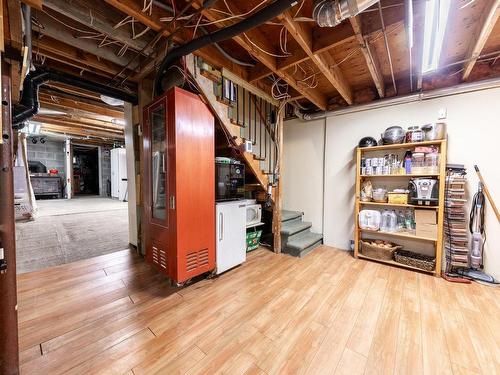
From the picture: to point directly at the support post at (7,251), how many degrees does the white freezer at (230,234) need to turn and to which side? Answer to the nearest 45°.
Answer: approximately 90° to its right

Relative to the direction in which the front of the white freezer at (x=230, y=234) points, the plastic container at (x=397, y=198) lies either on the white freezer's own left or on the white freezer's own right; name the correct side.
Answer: on the white freezer's own left

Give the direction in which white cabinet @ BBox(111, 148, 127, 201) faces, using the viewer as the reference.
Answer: facing the viewer and to the left of the viewer

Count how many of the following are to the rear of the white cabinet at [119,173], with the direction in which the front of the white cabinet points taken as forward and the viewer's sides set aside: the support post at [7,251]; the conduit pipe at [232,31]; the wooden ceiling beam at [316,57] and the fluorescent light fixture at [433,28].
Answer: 0

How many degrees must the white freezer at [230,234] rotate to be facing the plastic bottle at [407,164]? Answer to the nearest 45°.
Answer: approximately 45° to its left

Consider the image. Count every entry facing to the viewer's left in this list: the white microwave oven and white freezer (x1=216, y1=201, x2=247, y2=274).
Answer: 0

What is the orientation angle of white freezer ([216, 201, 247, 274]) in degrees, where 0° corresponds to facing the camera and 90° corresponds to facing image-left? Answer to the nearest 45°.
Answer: approximately 315°

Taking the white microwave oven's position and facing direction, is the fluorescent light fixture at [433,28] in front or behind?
in front

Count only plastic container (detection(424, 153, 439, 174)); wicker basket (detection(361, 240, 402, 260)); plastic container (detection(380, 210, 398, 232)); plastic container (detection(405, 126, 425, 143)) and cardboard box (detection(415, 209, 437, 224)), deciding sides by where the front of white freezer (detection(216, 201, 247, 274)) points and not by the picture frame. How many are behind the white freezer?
0

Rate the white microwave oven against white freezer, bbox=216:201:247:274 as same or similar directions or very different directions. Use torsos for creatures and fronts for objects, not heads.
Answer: same or similar directions

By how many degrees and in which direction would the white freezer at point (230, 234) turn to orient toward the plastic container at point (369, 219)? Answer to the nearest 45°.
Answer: approximately 45° to its left

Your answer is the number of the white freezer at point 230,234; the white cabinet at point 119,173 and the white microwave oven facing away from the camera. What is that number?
0

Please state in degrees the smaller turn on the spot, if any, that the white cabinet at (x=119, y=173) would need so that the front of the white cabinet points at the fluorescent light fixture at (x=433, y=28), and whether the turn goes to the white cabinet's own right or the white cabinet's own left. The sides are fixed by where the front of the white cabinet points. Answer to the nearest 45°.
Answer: approximately 45° to the white cabinet's own left

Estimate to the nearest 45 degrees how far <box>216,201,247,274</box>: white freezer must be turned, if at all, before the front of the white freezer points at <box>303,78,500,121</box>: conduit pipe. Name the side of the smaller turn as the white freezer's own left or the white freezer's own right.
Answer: approximately 45° to the white freezer's own left

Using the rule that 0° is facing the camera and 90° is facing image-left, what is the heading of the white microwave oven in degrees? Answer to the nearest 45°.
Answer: approximately 315°

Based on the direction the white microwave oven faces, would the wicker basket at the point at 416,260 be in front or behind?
in front

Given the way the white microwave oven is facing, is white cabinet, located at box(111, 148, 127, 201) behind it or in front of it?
behind

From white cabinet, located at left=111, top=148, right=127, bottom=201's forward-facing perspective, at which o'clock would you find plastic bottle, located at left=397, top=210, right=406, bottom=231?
The plastic bottle is roughly at 10 o'clock from the white cabinet.

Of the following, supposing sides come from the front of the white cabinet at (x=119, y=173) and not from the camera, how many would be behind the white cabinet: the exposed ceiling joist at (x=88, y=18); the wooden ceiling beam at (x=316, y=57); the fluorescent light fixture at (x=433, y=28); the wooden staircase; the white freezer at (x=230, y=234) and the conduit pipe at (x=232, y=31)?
0
